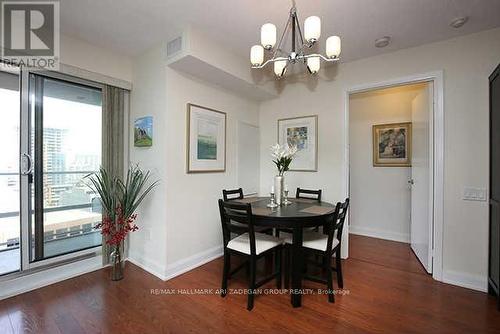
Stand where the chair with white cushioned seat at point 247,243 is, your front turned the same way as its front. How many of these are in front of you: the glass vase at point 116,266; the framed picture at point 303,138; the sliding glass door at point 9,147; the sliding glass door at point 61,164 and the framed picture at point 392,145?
2

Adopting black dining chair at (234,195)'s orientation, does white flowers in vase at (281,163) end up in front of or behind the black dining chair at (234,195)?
in front

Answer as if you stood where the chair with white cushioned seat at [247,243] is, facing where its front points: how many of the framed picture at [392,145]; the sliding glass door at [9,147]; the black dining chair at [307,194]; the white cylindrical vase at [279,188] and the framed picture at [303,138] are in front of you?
4

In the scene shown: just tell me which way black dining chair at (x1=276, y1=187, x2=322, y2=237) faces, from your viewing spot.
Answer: facing the viewer and to the left of the viewer

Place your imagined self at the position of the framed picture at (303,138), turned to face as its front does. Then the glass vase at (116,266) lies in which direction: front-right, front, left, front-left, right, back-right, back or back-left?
front

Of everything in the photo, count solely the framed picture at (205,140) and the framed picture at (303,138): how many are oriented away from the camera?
0

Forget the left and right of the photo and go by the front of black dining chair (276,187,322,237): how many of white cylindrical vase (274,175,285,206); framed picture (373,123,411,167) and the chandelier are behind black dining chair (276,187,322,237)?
1

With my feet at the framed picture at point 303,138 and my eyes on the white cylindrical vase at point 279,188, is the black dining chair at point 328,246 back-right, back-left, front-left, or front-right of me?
front-left

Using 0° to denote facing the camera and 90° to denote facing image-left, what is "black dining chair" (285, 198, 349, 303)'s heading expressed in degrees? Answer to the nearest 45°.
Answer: approximately 135°

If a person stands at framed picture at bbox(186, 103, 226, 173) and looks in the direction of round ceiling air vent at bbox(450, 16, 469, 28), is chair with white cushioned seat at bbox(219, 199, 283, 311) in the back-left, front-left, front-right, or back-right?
front-right

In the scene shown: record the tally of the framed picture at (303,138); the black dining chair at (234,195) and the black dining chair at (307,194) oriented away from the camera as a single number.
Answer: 0

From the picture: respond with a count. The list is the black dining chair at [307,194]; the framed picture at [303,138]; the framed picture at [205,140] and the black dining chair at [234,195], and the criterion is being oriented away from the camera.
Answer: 0

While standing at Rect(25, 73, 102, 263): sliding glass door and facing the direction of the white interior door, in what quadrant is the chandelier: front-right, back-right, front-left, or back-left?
front-right

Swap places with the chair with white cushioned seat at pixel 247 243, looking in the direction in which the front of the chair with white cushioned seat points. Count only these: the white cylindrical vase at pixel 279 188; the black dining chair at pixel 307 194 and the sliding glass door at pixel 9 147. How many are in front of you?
2
